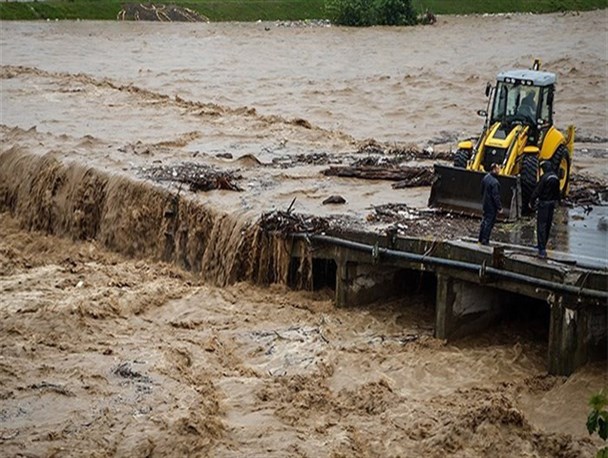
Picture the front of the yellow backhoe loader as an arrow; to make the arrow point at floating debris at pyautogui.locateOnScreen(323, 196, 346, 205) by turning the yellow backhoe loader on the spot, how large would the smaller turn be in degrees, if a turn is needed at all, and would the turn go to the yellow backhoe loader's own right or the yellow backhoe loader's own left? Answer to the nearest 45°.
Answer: approximately 45° to the yellow backhoe loader's own right

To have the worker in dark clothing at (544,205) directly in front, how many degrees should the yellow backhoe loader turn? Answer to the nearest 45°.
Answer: approximately 45° to its left

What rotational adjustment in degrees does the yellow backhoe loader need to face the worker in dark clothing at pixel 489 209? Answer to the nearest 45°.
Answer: approximately 45° to its left

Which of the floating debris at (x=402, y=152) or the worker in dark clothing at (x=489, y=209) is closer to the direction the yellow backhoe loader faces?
the worker in dark clothing

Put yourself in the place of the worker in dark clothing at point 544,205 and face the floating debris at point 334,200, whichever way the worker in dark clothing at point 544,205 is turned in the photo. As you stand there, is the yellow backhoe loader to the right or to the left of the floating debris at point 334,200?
right

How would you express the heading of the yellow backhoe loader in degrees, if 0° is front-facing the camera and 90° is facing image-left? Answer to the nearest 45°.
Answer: approximately 45°

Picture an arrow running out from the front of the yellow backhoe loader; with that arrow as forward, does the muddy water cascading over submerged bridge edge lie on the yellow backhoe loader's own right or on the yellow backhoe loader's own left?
on the yellow backhoe loader's own right
